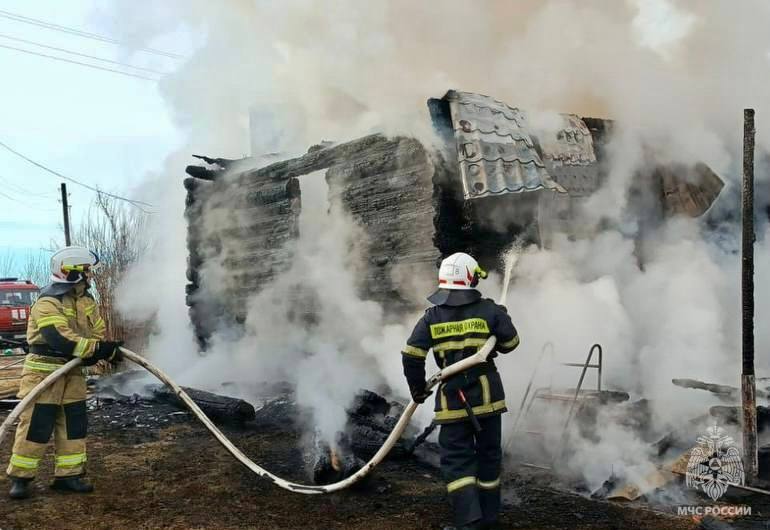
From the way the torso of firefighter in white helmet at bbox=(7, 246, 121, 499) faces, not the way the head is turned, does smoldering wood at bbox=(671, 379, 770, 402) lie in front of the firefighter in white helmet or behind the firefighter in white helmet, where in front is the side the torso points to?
in front

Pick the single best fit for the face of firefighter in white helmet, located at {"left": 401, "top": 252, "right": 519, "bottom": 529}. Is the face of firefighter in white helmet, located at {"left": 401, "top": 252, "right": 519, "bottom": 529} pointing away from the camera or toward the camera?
away from the camera

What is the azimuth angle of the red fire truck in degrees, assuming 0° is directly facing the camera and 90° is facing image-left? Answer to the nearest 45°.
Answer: approximately 315°

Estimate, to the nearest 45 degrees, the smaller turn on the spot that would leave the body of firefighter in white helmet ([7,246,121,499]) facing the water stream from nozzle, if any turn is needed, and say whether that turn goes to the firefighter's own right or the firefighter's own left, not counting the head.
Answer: approximately 45° to the firefighter's own left

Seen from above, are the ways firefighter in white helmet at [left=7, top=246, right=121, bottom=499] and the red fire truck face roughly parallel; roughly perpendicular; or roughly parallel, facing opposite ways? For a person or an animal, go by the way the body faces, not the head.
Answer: roughly perpendicular

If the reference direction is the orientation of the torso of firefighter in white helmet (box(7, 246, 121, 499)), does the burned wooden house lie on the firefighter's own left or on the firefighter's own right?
on the firefighter's own left

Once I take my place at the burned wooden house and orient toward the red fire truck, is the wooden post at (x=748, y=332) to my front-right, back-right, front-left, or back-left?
back-left

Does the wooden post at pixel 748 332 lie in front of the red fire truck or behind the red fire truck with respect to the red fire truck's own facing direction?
in front

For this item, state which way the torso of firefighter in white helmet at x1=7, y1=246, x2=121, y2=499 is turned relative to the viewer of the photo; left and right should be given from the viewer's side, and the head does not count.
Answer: facing the viewer and to the right of the viewer

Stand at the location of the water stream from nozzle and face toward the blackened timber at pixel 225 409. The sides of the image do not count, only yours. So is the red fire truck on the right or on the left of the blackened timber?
right

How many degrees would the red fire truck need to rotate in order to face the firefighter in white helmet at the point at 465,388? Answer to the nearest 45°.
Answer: approximately 45° to its right

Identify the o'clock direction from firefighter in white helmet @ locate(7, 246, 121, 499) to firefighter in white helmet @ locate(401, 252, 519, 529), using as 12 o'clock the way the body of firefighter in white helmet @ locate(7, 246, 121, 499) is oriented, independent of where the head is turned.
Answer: firefighter in white helmet @ locate(401, 252, 519, 529) is roughly at 12 o'clock from firefighter in white helmet @ locate(7, 246, 121, 499).

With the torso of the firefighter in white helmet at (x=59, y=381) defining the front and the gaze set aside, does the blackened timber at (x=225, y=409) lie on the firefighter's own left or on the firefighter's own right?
on the firefighter's own left
